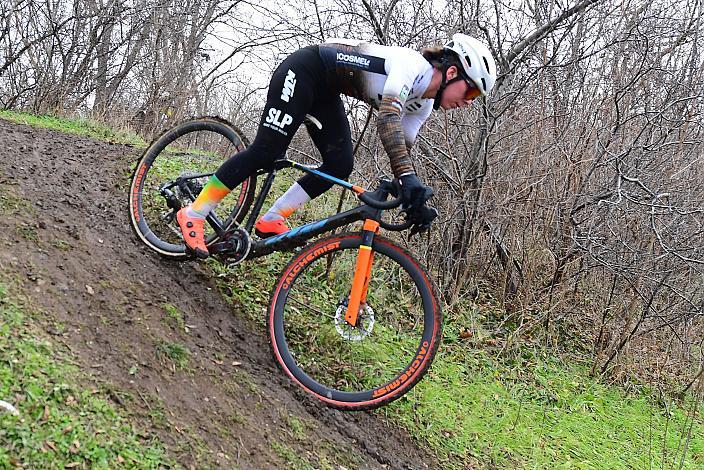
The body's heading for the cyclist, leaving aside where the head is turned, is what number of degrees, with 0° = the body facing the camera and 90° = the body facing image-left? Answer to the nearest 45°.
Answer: approximately 270°

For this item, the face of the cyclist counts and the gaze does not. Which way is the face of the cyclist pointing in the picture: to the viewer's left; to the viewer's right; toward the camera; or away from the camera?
to the viewer's right
